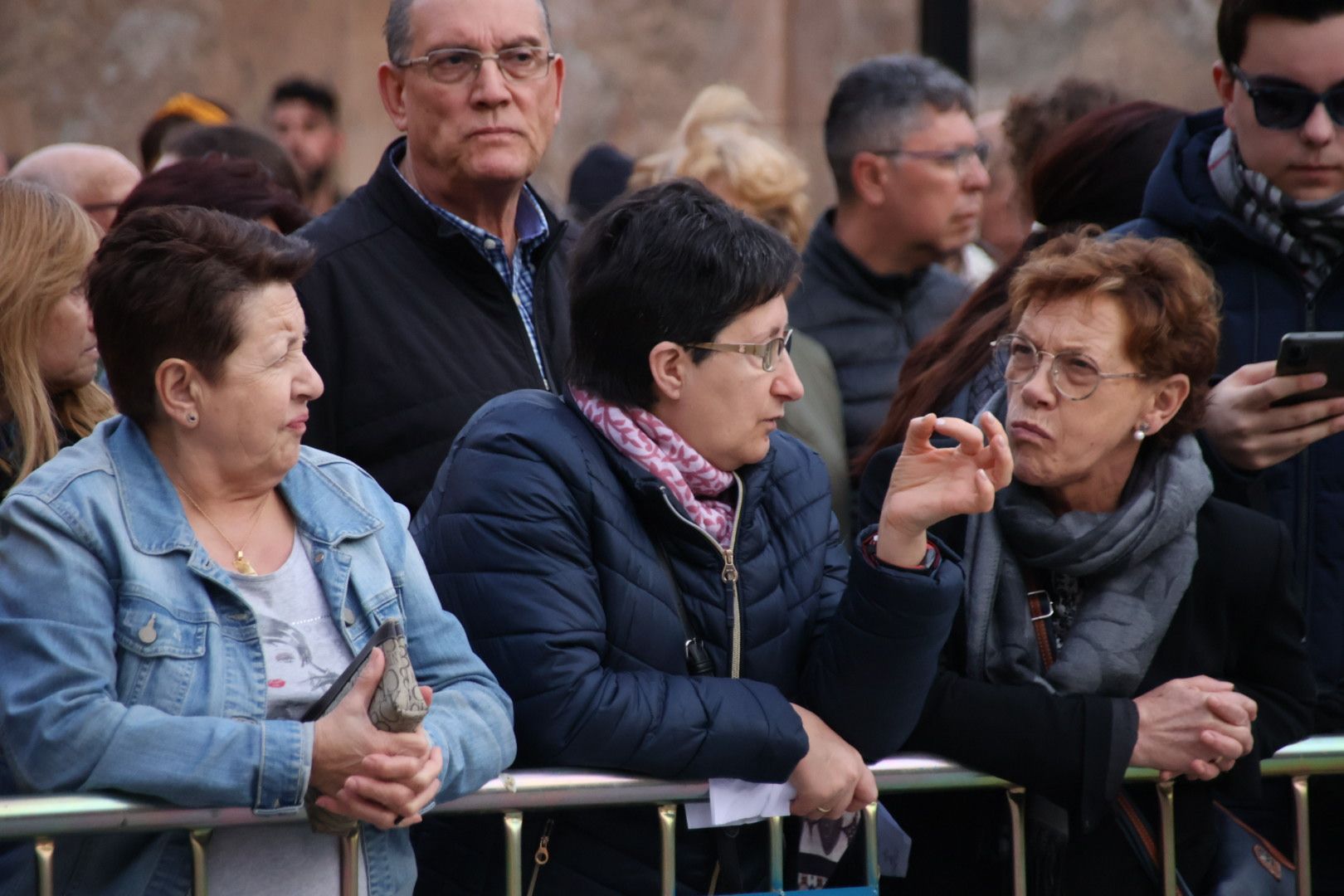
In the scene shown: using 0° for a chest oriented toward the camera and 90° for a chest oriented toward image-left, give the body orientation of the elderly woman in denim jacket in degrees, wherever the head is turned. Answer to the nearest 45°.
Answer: approximately 315°

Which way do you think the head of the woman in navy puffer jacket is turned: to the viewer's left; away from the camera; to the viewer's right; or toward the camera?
to the viewer's right

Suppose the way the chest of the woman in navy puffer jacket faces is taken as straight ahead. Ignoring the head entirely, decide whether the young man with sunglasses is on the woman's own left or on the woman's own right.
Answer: on the woman's own left

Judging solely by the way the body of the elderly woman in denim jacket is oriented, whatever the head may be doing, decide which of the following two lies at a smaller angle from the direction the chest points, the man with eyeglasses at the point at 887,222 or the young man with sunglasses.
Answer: the young man with sunglasses

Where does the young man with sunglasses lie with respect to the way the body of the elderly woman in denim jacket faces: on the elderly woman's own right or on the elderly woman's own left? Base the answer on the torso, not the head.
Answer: on the elderly woman's own left

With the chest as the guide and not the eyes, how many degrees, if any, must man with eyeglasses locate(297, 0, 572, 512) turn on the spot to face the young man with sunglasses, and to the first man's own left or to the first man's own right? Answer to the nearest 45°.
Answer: approximately 45° to the first man's own left

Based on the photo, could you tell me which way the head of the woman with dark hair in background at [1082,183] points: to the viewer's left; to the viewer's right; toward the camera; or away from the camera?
away from the camera

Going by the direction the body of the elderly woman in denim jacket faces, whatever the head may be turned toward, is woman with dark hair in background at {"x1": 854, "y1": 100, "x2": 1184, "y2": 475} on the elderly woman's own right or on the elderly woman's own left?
on the elderly woman's own left

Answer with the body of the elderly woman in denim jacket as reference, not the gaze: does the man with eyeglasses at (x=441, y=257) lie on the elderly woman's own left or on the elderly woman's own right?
on the elderly woman's own left

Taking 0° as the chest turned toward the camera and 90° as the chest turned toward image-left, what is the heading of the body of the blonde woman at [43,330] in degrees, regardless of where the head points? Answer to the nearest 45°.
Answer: approximately 270°
